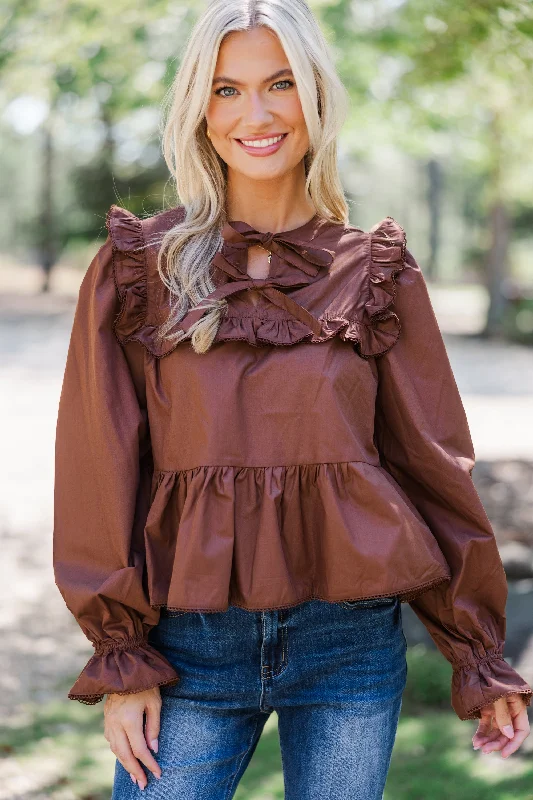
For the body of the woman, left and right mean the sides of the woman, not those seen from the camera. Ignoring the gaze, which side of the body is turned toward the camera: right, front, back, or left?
front
